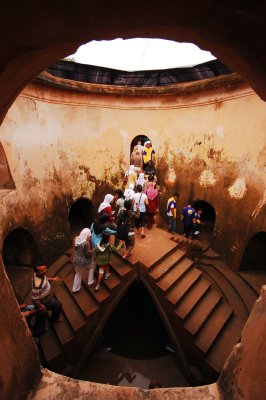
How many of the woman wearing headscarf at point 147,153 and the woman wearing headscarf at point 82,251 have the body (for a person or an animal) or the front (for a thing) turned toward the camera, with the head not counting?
1

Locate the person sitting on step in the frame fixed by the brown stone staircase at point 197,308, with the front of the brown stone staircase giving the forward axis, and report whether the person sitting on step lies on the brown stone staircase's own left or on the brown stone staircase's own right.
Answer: on the brown stone staircase's own right

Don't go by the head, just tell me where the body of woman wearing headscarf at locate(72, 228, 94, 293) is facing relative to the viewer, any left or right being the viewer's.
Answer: facing away from the viewer and to the right of the viewer

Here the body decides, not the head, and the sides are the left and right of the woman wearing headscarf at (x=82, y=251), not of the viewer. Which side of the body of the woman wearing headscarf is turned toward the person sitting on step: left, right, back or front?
back
